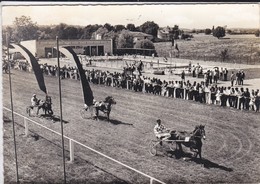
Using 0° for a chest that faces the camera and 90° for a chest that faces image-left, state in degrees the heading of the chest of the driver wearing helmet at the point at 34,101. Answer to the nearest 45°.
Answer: approximately 315°

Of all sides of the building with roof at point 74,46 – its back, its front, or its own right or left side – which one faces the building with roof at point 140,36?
left

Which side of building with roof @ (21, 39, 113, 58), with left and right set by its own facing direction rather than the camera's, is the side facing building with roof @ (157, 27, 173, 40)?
left

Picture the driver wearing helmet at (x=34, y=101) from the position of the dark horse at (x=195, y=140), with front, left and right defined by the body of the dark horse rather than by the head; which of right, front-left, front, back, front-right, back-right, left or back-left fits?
back-right

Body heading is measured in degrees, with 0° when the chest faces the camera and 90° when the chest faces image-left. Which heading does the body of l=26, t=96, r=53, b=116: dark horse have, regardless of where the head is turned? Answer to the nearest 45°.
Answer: approximately 315°

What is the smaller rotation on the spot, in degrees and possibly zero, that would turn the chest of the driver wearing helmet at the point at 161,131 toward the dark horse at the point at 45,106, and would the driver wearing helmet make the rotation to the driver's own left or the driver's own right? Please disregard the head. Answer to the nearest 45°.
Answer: approximately 135° to the driver's own right
